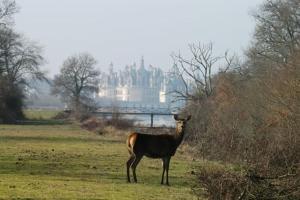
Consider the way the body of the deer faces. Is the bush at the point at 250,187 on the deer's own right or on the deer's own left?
on the deer's own right

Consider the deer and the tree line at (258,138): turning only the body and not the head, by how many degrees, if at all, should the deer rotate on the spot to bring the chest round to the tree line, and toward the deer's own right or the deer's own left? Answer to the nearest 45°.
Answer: approximately 45° to the deer's own left

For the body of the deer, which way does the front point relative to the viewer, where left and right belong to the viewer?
facing to the right of the viewer
